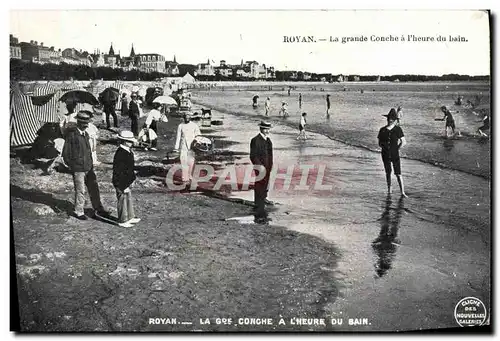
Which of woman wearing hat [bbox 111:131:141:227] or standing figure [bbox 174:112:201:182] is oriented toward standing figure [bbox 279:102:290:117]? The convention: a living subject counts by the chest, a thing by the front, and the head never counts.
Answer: the woman wearing hat

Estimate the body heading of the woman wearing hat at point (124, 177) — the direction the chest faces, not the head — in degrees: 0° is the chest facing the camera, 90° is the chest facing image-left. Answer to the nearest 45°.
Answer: approximately 270°

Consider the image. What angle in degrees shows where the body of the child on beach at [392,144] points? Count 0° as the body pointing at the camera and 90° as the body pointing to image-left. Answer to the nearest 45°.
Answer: approximately 0°
